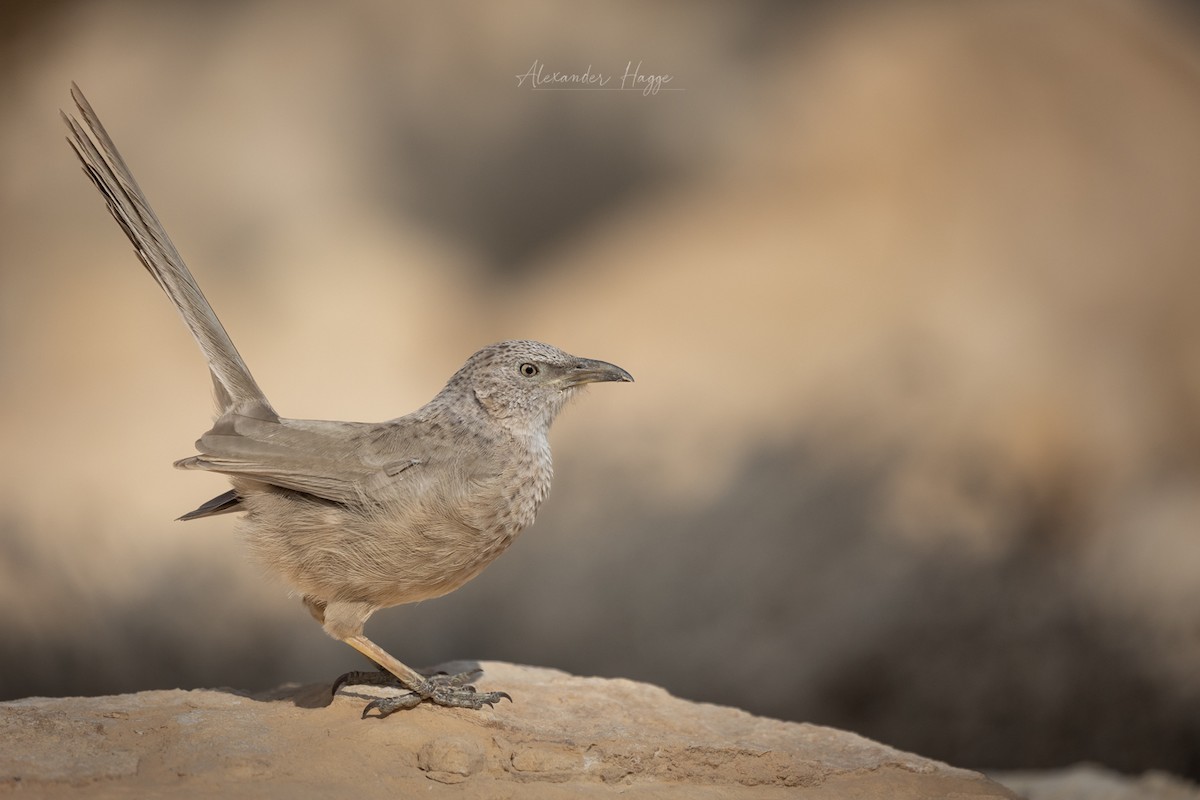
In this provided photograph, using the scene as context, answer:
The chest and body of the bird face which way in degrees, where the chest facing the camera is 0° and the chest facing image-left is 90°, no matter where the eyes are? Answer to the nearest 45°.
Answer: approximately 270°
